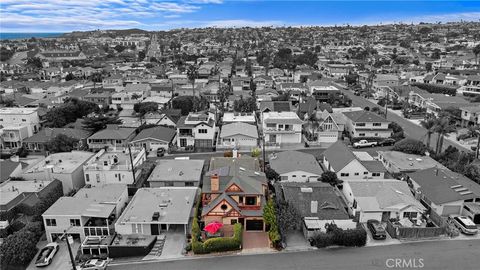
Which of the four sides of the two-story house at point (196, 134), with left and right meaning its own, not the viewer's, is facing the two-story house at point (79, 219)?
front

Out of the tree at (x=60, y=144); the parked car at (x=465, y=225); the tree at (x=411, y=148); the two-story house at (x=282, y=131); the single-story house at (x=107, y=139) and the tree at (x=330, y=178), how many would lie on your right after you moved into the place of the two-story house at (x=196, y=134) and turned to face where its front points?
2

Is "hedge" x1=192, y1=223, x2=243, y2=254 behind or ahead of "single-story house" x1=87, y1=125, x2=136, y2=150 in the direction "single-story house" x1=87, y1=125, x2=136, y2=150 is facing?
ahead

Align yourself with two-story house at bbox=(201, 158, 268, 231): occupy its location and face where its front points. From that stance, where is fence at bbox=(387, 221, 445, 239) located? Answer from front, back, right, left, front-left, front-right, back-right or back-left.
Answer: left

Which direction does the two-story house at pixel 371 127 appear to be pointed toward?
toward the camera

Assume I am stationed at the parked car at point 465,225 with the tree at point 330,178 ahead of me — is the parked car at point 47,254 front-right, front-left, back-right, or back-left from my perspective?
front-left

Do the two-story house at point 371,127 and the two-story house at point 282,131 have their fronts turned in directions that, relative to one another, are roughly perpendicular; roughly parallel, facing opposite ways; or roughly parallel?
roughly parallel

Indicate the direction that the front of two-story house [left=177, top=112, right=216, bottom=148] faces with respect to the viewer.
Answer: facing the viewer

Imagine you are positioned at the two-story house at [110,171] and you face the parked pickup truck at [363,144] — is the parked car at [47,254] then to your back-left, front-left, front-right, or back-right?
back-right

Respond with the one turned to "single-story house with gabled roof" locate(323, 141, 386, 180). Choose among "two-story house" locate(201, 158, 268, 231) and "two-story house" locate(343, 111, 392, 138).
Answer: "two-story house" locate(343, 111, 392, 138)

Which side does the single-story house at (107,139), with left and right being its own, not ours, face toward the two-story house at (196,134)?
left

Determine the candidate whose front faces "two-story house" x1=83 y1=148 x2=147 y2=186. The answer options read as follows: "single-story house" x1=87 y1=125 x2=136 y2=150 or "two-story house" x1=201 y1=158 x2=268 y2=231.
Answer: "single-story house" x1=87 y1=125 x2=136 y2=150

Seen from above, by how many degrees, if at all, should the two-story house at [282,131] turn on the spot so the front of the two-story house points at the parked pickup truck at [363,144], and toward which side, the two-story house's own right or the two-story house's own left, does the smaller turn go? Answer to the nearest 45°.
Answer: approximately 90° to the two-story house's own left

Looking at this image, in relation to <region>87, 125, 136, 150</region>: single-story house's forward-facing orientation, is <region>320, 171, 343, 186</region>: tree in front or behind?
in front

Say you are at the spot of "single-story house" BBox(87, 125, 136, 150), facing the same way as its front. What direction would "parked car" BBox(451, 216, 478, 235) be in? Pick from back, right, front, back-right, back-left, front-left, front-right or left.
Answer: front-left

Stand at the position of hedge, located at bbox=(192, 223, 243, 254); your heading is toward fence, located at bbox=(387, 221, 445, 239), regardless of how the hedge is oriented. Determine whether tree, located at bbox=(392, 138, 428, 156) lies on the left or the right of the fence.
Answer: left
